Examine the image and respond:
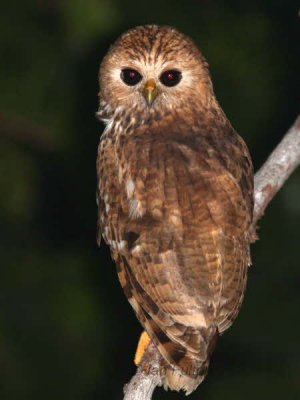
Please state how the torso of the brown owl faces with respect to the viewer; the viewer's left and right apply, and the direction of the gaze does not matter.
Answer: facing away from the viewer and to the left of the viewer
